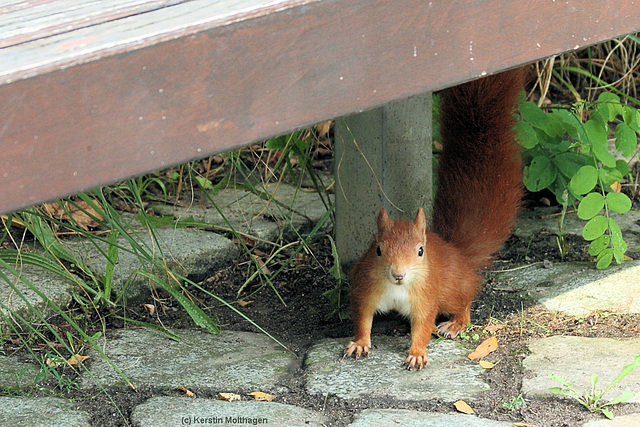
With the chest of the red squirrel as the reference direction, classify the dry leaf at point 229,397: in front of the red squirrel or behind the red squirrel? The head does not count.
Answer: in front

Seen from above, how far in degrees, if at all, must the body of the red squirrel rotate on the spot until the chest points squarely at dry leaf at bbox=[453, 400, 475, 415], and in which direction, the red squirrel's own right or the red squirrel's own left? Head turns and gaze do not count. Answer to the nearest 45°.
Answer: approximately 45° to the red squirrel's own left

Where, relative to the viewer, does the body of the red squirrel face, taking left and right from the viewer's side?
facing the viewer and to the left of the viewer

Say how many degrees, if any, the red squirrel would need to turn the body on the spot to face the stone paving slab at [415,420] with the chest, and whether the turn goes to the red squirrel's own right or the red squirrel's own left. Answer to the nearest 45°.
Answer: approximately 45° to the red squirrel's own left

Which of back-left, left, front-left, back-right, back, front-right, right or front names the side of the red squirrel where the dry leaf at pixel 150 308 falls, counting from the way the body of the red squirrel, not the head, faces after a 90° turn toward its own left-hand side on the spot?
back-right

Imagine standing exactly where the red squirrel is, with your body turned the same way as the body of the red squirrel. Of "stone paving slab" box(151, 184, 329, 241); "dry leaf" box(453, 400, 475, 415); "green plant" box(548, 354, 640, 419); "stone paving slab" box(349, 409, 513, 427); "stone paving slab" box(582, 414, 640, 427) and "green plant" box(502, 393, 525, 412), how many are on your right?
1

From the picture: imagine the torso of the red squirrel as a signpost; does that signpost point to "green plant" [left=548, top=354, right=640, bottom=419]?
no

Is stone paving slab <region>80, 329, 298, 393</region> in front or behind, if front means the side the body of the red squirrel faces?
in front

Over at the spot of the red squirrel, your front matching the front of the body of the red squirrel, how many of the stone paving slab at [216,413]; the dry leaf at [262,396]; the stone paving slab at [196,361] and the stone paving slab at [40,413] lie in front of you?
4
